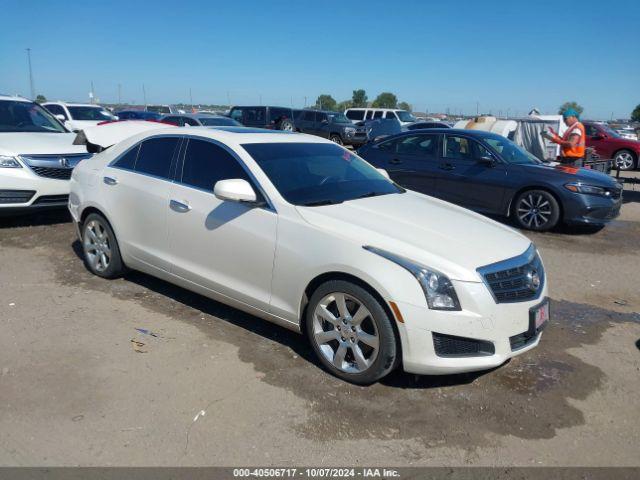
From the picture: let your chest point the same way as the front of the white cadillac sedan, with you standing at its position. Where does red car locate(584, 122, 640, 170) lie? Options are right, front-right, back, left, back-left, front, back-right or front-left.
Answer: left

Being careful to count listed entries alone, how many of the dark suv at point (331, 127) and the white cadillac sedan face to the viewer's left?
0

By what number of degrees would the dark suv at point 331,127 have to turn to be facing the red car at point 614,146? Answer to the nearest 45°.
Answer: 0° — it already faces it

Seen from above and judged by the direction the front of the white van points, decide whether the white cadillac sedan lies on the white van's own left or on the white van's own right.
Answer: on the white van's own right

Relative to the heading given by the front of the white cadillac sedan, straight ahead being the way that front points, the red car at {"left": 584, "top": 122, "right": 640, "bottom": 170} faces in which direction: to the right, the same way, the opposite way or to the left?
the same way

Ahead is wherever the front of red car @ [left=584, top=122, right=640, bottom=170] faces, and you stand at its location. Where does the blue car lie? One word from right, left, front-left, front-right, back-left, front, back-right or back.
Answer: right

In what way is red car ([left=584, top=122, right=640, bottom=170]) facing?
to the viewer's right

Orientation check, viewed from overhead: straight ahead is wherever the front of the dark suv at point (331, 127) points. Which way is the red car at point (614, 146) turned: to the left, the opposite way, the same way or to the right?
the same way

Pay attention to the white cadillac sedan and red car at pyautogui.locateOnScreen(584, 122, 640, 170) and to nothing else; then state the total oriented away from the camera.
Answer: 0

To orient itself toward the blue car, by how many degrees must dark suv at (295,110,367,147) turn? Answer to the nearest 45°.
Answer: approximately 45° to its right

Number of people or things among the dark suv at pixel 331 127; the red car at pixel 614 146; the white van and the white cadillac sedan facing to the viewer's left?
0

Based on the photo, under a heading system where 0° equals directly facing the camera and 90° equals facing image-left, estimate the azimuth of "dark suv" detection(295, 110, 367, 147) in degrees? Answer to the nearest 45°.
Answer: approximately 315°

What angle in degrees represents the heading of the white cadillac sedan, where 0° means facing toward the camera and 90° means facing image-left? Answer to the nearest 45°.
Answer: approximately 315°

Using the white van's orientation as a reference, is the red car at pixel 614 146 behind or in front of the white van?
in front

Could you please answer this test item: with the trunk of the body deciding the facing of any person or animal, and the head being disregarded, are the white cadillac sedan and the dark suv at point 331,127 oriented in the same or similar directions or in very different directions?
same or similar directions

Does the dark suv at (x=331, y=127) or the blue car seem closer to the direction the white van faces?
the blue car

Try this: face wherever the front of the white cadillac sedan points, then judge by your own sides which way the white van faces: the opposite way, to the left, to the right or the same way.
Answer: the same way

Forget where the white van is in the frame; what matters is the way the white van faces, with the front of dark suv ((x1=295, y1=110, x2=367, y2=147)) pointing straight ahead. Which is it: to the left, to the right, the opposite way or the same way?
the same way
